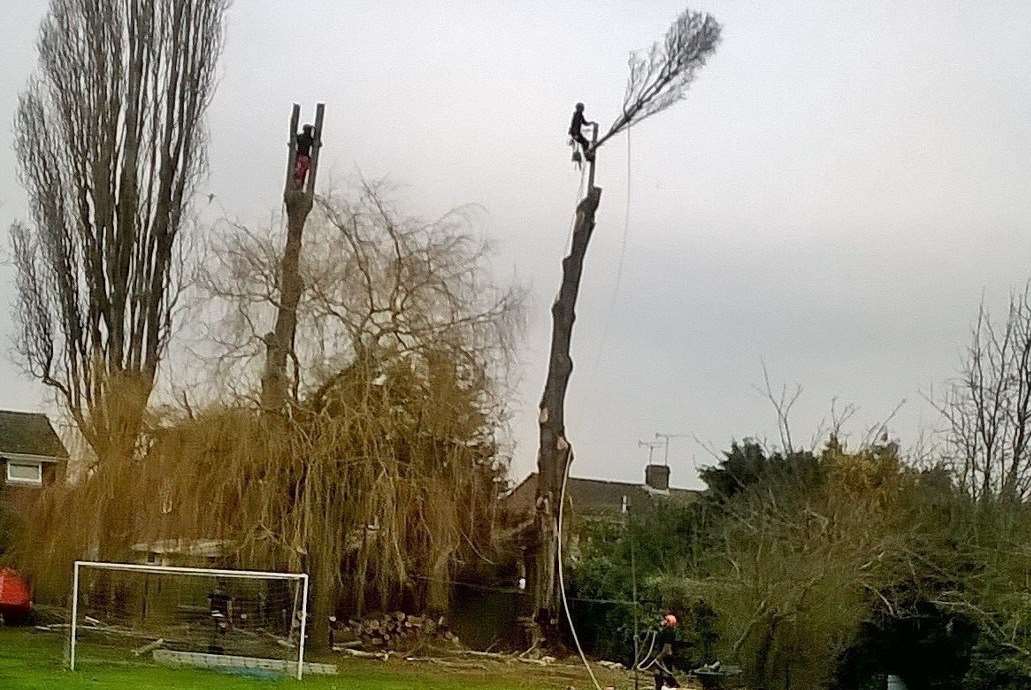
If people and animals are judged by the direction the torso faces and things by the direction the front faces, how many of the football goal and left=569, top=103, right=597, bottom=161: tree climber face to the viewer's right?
1

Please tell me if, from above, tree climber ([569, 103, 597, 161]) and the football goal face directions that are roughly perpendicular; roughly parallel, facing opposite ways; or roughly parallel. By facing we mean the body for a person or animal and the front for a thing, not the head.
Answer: roughly perpendicular

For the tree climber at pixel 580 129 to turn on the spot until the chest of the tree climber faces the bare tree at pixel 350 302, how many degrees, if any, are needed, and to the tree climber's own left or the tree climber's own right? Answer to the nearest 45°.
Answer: approximately 135° to the tree climber's own right

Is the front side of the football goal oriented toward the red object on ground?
no

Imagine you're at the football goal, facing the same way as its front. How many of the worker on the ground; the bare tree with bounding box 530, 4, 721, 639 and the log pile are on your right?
0

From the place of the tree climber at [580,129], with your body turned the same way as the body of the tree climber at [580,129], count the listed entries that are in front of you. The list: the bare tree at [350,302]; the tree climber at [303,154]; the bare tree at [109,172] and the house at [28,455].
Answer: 0

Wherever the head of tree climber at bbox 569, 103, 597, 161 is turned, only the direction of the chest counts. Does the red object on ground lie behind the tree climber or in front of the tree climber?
behind

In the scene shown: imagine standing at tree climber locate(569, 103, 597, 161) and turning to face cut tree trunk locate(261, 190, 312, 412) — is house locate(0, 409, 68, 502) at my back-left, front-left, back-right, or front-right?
front-right

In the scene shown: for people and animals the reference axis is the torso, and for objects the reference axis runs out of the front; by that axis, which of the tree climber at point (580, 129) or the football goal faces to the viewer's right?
the tree climber

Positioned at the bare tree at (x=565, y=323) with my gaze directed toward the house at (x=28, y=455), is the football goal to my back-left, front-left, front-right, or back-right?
front-left

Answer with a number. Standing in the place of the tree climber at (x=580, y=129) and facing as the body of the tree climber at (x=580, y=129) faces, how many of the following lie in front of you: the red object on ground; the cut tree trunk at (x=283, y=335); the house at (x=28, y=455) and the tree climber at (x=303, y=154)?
0

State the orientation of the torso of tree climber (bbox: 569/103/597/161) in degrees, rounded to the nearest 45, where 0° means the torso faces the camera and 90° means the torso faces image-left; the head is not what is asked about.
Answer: approximately 270°

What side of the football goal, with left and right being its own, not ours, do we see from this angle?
front
